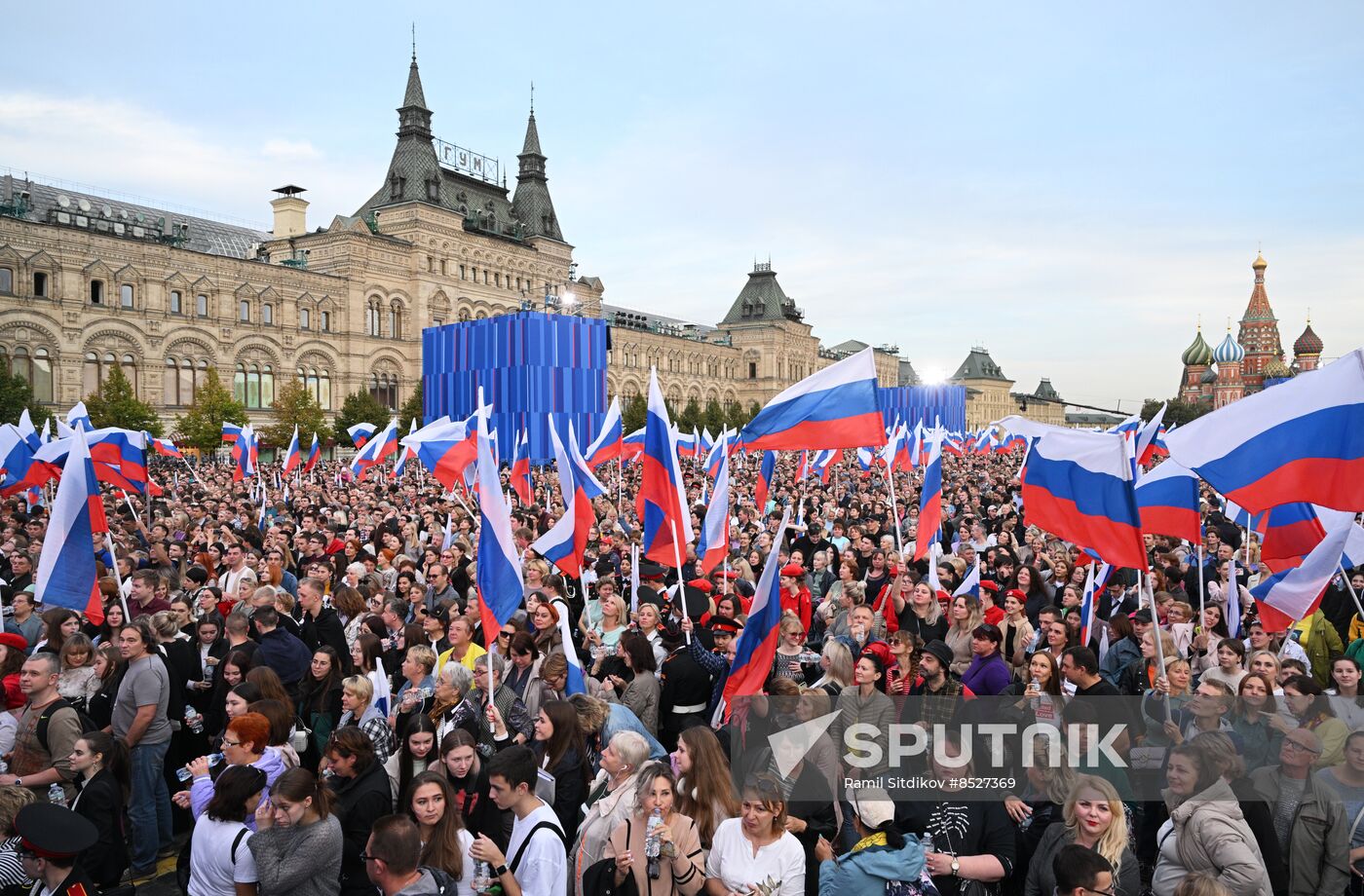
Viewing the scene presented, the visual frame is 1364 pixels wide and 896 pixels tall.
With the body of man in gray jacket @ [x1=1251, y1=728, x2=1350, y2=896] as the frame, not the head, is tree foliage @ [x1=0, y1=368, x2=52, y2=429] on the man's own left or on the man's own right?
on the man's own right

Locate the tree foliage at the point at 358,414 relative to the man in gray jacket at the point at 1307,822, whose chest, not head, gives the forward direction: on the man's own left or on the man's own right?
on the man's own right

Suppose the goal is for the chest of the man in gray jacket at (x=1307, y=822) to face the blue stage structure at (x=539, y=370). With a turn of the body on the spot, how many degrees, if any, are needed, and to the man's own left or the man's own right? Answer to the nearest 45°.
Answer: approximately 90° to the man's own right

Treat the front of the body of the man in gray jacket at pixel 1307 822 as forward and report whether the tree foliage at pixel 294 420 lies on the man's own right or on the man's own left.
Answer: on the man's own right

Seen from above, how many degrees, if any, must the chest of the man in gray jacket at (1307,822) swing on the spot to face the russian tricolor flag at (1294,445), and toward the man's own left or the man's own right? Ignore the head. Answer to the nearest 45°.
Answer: approximately 135° to the man's own right

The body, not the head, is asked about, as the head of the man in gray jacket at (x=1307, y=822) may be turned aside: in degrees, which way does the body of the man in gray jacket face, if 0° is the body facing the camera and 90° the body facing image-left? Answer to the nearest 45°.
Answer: approximately 45°
